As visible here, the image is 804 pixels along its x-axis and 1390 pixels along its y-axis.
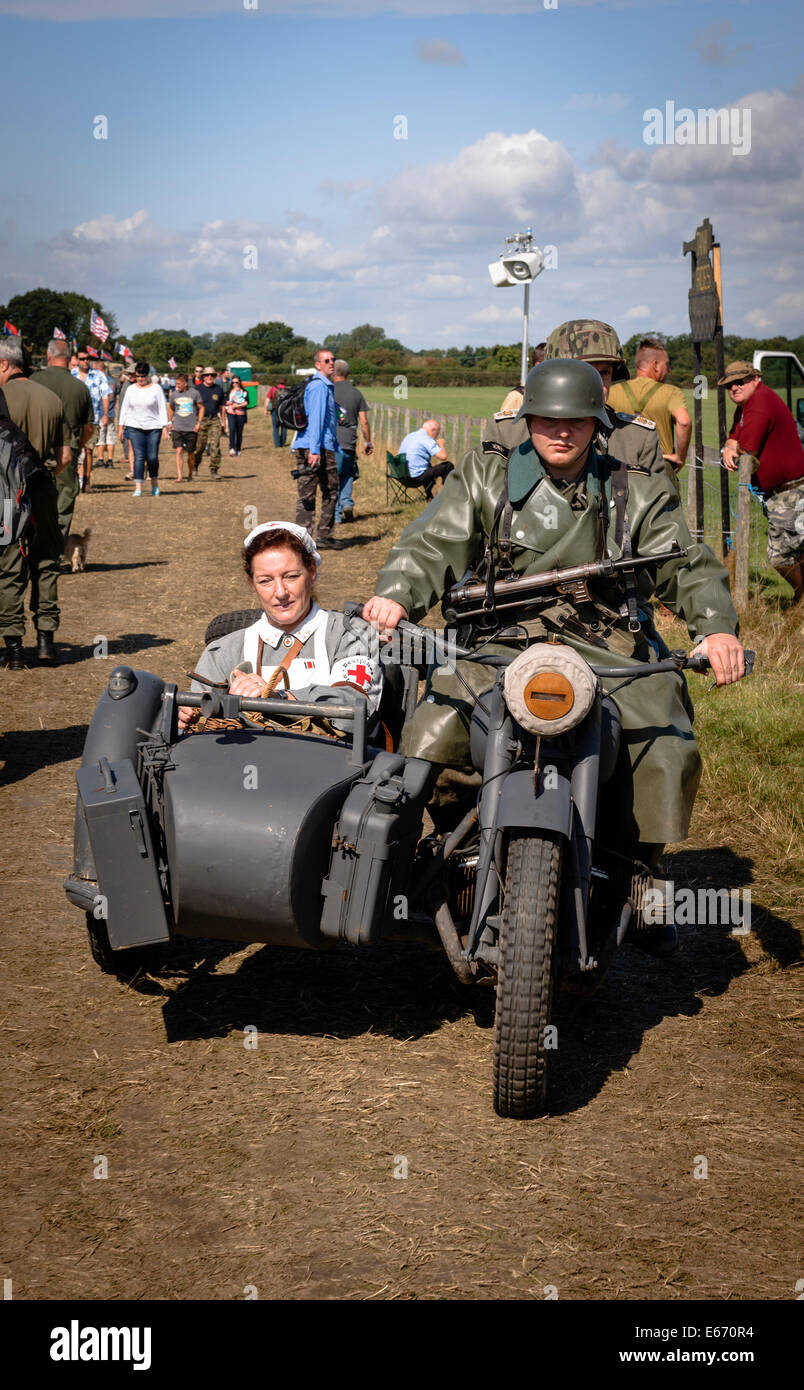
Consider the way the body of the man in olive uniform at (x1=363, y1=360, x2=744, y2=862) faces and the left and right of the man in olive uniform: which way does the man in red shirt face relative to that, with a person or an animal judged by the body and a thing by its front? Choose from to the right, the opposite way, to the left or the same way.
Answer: to the right

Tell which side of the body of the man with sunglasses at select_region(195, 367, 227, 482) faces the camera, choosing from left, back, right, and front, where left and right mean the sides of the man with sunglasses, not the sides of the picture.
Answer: front

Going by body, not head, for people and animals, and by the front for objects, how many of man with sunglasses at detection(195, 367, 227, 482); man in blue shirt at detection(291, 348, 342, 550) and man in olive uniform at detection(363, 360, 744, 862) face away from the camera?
0

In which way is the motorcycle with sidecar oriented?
toward the camera

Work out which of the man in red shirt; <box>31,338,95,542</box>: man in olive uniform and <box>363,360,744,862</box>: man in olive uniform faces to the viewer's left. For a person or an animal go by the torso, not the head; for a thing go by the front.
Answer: the man in red shirt

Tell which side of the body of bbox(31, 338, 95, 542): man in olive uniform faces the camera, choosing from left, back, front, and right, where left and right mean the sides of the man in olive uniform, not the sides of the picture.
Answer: back

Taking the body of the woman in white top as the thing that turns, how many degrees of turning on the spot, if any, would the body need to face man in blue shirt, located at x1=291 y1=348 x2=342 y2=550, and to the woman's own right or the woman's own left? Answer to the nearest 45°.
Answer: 0° — they already face them

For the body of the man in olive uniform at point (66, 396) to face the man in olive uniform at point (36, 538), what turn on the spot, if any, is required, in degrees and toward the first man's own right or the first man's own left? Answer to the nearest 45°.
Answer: approximately 180°

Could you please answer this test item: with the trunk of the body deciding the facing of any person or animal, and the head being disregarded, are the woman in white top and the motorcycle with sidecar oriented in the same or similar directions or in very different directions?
same or similar directions

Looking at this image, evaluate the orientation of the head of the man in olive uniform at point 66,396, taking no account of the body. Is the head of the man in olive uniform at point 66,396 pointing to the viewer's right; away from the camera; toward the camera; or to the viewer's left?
away from the camera

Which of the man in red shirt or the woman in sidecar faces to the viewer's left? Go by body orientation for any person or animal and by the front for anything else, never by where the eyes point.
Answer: the man in red shirt

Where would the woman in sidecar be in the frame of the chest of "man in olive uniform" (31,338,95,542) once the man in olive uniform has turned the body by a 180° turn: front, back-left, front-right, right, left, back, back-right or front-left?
front

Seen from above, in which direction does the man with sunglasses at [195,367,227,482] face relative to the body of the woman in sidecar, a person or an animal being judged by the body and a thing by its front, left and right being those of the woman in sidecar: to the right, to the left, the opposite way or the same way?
the same way

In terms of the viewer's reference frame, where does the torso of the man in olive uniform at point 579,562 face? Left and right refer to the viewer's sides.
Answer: facing the viewer
